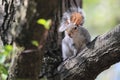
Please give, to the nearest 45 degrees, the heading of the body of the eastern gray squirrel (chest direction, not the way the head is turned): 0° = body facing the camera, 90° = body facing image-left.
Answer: approximately 45°
